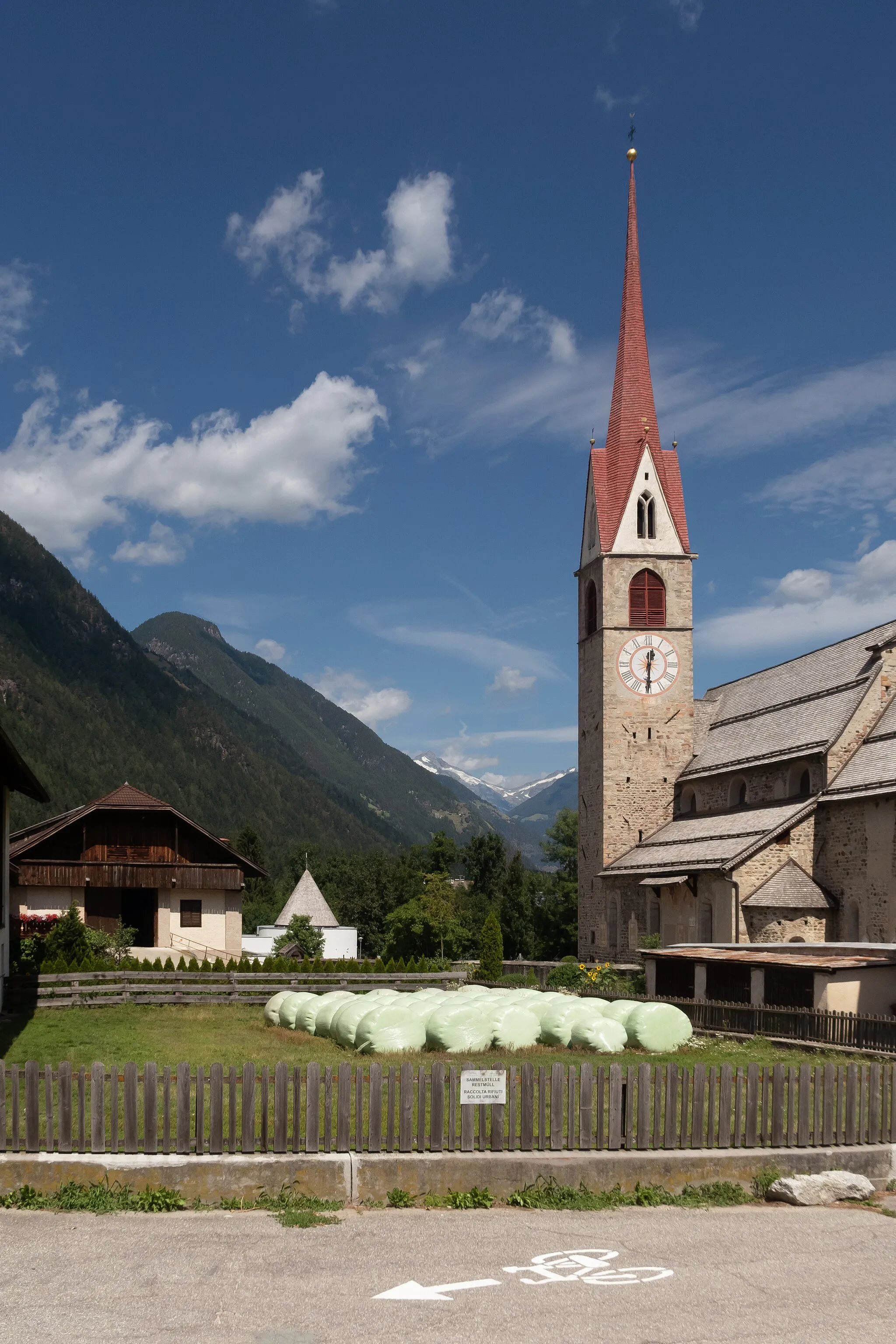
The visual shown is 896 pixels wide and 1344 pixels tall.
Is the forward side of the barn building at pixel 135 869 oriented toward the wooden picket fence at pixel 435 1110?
yes

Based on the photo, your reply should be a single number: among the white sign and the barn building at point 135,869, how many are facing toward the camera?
2

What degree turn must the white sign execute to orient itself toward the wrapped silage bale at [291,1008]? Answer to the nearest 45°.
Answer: approximately 180°

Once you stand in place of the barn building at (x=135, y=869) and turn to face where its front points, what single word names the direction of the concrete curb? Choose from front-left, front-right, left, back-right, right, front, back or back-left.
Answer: front

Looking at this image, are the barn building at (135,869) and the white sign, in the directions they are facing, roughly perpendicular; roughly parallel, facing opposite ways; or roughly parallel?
roughly parallel

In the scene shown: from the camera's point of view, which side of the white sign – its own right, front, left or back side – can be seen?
front

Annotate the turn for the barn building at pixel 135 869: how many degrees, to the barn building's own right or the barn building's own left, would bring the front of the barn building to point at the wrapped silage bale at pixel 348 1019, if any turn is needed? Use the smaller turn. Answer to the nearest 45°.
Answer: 0° — it already faces it

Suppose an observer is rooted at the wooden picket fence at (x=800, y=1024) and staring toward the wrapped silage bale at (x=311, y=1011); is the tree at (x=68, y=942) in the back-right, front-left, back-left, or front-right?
front-right

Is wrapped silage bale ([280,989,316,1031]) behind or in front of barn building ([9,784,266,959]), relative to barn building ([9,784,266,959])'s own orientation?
in front

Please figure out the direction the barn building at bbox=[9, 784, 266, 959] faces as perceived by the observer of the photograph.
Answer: facing the viewer

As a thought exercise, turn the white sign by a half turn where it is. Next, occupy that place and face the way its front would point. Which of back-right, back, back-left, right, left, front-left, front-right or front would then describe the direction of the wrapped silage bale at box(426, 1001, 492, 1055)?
front

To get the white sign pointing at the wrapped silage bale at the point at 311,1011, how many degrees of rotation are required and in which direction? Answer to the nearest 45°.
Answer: approximately 180°
